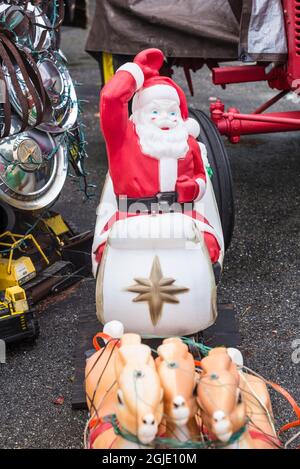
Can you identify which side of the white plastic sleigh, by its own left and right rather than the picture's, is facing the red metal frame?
back

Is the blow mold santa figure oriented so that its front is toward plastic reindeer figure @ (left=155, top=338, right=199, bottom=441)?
yes

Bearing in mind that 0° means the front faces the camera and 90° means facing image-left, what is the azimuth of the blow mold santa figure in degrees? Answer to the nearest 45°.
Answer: approximately 0°

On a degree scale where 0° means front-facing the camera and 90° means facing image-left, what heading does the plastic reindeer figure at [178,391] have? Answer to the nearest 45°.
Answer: approximately 0°

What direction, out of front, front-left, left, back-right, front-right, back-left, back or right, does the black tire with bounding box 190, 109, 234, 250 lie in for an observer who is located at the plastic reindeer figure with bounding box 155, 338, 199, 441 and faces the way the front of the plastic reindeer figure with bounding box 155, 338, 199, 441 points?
back

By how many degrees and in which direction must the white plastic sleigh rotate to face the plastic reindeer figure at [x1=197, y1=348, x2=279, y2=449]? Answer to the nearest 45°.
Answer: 0° — it already faces it
